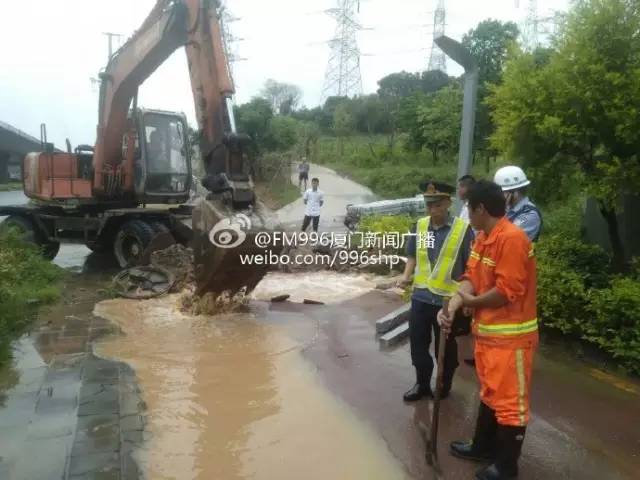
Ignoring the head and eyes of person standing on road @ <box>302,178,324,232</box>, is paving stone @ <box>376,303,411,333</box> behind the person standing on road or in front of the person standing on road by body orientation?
in front

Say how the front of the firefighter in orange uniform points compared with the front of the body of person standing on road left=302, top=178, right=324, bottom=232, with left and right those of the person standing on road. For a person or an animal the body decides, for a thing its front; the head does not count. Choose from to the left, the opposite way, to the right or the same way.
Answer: to the right

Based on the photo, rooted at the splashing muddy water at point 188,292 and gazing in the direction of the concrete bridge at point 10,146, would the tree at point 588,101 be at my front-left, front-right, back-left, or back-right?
back-right

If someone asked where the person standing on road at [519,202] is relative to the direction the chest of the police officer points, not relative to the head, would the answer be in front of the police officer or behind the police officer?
behind

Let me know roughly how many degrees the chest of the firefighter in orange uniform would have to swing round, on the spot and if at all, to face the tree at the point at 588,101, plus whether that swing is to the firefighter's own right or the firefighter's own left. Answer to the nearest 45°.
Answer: approximately 90° to the firefighter's own right

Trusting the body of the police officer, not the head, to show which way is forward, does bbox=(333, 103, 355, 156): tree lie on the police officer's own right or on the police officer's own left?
on the police officer's own right

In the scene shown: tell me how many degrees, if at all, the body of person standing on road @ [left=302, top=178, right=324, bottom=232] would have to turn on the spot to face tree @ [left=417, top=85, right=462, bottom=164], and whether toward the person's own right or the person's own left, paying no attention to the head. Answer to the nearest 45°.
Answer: approximately 135° to the person's own left

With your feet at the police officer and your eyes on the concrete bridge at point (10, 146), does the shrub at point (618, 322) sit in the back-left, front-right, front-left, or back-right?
back-right

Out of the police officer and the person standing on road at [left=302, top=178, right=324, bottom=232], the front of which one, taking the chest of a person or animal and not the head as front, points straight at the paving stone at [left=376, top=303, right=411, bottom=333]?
the person standing on road

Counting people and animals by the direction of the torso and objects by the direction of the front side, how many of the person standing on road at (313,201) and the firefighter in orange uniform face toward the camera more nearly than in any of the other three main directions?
1

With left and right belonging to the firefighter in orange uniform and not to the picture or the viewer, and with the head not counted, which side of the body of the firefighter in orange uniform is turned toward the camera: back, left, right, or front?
left

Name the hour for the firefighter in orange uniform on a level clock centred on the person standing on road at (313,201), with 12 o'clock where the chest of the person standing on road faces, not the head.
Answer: The firefighter in orange uniform is roughly at 12 o'clock from the person standing on road.

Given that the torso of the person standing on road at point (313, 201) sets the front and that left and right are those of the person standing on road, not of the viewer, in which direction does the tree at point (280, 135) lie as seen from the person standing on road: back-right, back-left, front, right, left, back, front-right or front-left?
back

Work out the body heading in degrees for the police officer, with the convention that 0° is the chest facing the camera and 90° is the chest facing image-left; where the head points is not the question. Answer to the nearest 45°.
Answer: approximately 45°

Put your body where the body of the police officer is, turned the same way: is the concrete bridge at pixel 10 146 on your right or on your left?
on your right

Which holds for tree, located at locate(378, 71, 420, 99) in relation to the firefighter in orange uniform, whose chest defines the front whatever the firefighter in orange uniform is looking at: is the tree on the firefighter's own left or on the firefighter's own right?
on the firefighter's own right

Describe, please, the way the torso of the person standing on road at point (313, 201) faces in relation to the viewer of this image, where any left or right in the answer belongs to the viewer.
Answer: facing the viewer

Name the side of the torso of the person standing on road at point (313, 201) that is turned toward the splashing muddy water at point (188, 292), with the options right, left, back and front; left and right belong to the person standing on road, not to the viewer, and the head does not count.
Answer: front
